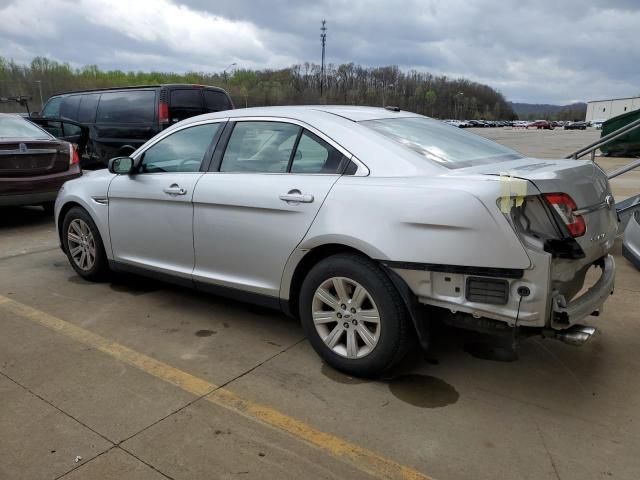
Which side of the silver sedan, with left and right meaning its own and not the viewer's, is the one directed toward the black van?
front

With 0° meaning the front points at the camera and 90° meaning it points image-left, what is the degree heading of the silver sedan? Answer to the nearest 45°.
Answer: approximately 135°

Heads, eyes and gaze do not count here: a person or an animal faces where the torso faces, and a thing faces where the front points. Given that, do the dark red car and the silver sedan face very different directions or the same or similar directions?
same or similar directions

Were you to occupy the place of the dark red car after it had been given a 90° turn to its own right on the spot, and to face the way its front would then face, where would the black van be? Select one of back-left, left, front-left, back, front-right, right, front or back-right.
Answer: front

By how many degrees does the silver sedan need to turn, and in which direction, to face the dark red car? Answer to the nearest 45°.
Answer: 0° — it already faces it

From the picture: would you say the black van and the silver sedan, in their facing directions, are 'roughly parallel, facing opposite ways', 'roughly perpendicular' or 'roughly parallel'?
roughly parallel

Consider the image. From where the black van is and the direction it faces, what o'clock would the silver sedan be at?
The silver sedan is roughly at 7 o'clock from the black van.

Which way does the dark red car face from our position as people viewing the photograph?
facing away from the viewer and to the left of the viewer

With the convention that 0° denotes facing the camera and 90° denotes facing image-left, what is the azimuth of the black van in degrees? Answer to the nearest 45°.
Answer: approximately 135°
